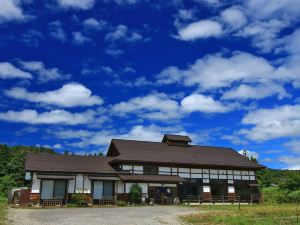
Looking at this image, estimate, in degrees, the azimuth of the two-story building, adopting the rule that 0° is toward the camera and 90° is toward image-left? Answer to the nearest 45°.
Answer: approximately 0°

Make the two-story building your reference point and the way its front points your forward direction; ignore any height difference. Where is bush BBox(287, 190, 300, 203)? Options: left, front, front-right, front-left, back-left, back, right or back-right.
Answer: left

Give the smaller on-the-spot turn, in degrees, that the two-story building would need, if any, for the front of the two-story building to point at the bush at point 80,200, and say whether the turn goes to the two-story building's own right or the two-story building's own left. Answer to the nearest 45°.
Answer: approximately 45° to the two-story building's own right

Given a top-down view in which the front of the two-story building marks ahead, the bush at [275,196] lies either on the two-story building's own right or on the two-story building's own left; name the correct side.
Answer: on the two-story building's own left
